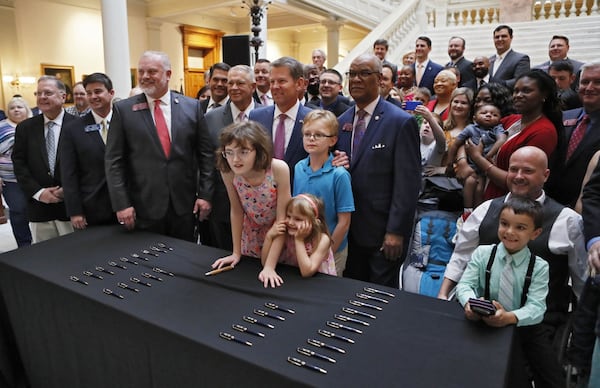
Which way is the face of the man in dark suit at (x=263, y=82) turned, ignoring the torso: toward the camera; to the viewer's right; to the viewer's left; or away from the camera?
toward the camera

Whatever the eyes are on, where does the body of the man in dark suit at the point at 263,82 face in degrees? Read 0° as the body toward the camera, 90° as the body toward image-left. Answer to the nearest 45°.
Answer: approximately 0°

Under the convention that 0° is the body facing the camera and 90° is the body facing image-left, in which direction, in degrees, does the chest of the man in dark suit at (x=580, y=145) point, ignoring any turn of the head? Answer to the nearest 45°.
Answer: approximately 45°

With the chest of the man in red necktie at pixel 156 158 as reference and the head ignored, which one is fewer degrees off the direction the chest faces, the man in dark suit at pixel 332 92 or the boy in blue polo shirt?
the boy in blue polo shirt

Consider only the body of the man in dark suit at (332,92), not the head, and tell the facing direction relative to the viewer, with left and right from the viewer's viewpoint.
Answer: facing the viewer and to the left of the viewer

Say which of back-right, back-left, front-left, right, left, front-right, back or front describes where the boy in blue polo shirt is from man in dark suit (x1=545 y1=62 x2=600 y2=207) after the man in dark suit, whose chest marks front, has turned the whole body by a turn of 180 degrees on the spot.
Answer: back

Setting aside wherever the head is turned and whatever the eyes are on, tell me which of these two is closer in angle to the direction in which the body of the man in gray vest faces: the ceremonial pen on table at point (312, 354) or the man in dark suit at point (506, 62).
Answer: the ceremonial pen on table

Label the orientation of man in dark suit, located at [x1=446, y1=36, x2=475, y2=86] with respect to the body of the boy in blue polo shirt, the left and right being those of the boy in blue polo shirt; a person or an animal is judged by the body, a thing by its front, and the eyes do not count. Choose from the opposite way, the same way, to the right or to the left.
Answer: the same way

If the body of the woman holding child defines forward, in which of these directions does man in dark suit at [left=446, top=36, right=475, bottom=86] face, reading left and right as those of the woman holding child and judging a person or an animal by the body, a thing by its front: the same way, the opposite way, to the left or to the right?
the same way

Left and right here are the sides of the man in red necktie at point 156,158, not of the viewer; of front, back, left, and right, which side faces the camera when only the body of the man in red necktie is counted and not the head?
front

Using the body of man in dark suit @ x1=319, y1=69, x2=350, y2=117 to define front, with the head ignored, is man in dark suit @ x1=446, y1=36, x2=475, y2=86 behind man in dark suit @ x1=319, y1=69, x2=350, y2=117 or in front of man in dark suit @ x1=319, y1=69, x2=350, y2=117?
behind

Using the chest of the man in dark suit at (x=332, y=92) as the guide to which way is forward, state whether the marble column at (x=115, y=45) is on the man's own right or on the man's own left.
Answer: on the man's own right

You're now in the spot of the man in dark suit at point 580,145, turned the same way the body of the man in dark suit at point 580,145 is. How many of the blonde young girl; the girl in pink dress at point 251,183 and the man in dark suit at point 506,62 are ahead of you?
2

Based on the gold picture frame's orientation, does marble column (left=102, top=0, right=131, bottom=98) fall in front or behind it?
in front

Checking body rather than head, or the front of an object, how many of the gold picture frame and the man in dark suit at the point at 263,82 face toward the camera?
2
